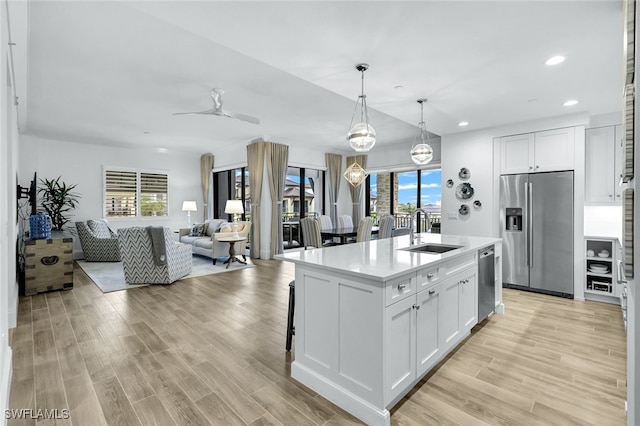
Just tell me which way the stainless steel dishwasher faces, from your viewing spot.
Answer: facing the viewer and to the right of the viewer

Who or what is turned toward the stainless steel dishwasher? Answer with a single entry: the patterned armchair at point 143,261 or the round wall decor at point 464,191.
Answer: the round wall decor

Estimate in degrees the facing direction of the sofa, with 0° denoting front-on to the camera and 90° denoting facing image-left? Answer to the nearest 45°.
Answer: approximately 45°

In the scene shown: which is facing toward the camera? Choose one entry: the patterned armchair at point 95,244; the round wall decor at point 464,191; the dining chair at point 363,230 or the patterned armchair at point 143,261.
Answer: the round wall decor

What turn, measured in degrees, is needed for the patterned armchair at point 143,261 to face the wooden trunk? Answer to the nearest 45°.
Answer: approximately 135° to its left

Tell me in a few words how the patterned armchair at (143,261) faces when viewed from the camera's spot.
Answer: facing away from the viewer and to the right of the viewer

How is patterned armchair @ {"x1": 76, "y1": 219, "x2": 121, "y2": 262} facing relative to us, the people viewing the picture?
facing to the right of the viewer

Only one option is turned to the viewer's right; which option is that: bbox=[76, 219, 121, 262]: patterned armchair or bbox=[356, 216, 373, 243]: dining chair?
the patterned armchair

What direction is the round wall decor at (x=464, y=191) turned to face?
toward the camera

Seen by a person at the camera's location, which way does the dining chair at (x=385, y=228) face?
facing away from the viewer and to the left of the viewer

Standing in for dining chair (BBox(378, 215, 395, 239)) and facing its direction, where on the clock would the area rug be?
The area rug is roughly at 10 o'clock from the dining chair.

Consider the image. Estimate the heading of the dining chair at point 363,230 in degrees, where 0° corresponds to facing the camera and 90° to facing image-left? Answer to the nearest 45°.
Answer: approximately 135°

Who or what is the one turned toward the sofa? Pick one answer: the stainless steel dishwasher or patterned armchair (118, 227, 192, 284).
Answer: the patterned armchair
